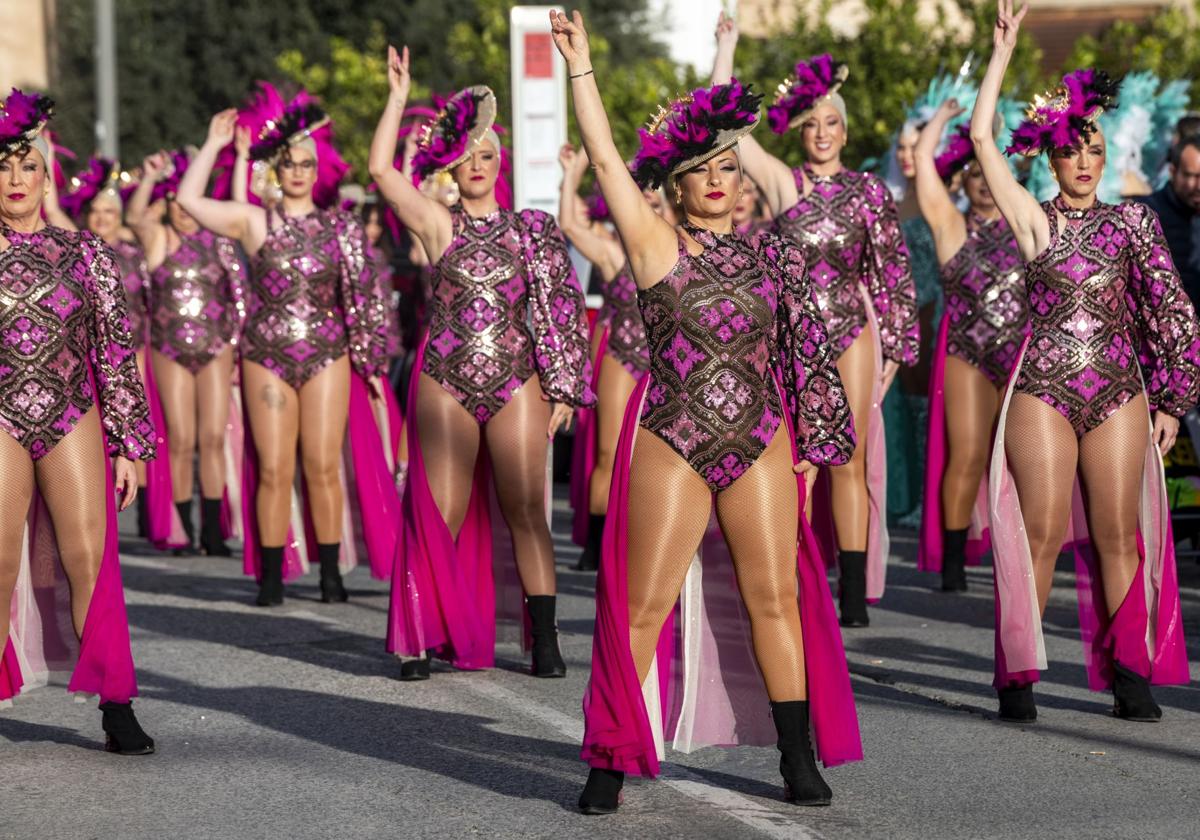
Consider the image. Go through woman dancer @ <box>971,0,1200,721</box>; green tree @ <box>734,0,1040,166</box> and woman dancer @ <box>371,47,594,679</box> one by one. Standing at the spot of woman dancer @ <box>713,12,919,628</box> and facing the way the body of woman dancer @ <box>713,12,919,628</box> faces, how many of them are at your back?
1

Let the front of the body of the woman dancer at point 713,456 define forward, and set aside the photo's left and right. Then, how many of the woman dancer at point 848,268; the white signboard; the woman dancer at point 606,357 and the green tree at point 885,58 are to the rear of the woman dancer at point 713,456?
4

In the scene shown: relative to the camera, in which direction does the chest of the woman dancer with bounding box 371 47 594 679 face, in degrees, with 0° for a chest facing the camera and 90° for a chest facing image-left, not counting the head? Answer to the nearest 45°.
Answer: approximately 0°

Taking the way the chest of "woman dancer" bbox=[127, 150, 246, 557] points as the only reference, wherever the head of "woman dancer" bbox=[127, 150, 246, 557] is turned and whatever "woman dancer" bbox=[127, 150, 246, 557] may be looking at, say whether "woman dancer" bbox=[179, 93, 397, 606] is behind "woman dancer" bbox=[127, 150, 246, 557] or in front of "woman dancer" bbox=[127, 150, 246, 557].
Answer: in front

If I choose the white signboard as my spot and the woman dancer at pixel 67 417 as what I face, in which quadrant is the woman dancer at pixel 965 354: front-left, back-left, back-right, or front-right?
front-left

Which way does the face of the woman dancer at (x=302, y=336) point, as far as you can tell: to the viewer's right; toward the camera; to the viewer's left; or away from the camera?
toward the camera

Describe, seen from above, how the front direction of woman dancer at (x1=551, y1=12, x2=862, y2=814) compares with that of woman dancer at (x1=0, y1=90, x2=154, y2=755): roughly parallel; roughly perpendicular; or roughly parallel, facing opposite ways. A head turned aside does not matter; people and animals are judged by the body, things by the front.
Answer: roughly parallel

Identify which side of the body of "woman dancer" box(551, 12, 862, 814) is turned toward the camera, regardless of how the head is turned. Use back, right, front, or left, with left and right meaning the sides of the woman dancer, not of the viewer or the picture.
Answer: front

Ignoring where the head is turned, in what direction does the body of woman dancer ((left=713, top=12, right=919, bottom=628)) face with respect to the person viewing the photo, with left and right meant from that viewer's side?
facing the viewer

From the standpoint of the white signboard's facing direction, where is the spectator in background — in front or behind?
in front

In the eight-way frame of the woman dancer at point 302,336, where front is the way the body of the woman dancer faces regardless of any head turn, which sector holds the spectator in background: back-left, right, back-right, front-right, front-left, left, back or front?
left

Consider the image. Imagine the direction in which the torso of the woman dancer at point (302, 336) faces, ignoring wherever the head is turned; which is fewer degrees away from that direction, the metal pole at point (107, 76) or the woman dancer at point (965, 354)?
the woman dancer

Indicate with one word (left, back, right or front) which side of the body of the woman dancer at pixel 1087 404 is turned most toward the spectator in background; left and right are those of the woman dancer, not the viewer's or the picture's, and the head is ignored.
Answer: back

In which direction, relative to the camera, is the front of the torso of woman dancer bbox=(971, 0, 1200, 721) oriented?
toward the camera

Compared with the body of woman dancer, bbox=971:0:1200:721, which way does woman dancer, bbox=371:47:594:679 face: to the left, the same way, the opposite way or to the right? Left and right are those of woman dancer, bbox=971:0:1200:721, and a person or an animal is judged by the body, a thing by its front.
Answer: the same way

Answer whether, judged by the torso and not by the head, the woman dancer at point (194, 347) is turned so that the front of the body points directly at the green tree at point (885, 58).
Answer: no
